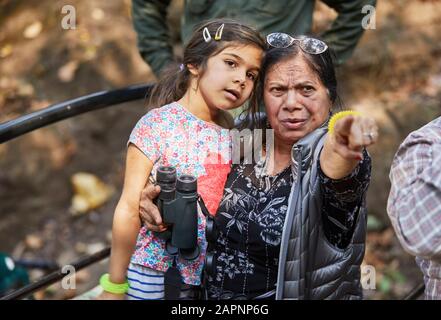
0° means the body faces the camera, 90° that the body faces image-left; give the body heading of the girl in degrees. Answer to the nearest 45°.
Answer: approximately 315°

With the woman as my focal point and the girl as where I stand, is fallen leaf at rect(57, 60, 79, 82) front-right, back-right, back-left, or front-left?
back-left
